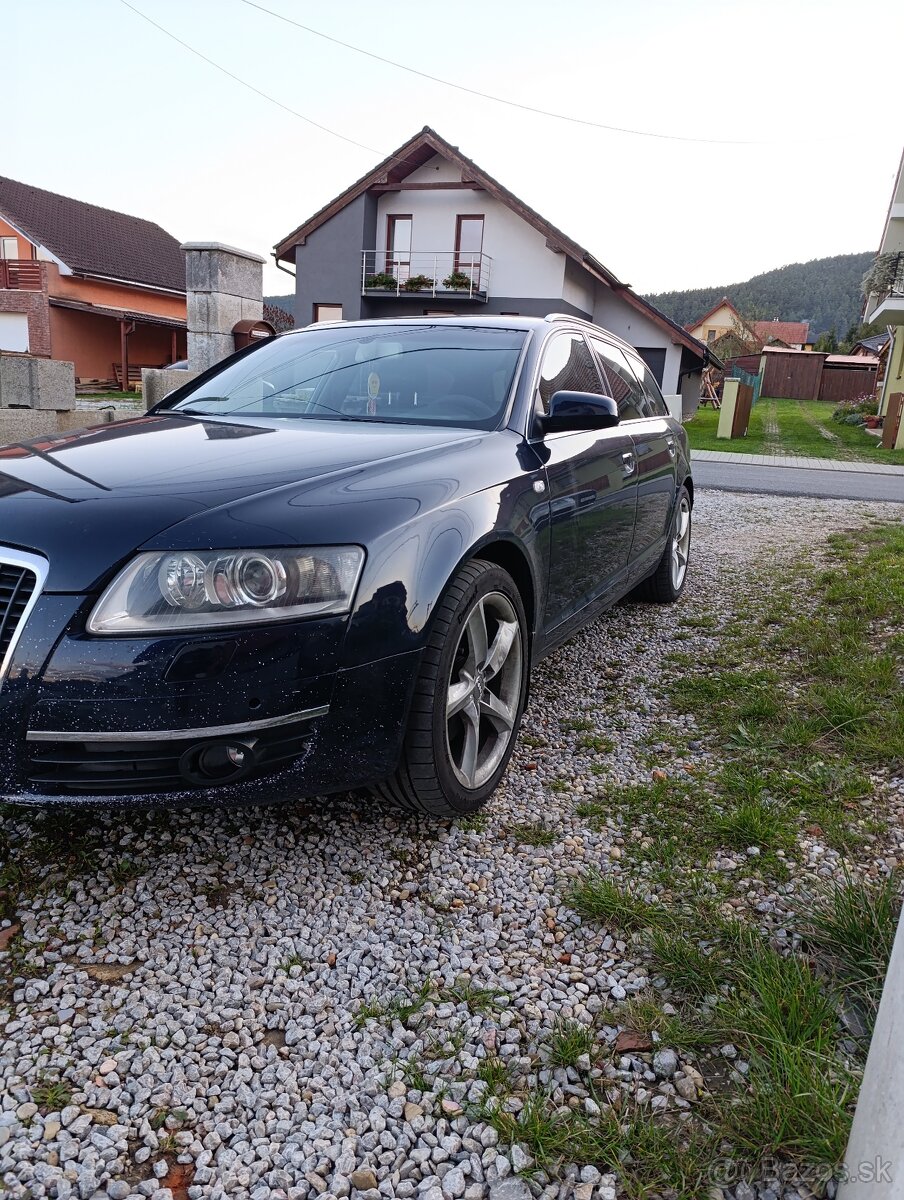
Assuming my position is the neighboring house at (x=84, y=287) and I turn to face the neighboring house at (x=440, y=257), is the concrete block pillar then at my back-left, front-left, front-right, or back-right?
front-right

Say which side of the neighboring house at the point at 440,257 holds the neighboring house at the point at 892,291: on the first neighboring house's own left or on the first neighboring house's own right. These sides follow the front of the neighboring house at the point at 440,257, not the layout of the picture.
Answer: on the first neighboring house's own left

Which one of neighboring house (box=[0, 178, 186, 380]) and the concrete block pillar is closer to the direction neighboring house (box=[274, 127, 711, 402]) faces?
the concrete block pillar

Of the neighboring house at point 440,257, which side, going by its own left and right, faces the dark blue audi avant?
front

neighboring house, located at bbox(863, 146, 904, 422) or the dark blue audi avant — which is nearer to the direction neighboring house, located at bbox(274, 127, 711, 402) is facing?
the dark blue audi avant

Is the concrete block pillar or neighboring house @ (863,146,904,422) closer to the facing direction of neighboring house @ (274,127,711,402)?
the concrete block pillar

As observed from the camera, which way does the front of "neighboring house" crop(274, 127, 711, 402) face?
facing the viewer

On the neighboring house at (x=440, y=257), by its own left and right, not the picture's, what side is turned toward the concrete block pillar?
front

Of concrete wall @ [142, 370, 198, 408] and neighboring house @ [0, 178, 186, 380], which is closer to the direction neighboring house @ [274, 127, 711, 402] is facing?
the concrete wall

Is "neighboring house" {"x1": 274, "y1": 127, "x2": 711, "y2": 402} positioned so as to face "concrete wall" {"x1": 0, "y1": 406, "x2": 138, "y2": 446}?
yes

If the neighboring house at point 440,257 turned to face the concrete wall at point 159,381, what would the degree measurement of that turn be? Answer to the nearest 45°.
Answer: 0° — it already faces it

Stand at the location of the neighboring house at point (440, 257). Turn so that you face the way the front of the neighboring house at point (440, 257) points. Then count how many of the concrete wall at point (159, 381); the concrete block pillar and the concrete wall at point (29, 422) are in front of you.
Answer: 3
